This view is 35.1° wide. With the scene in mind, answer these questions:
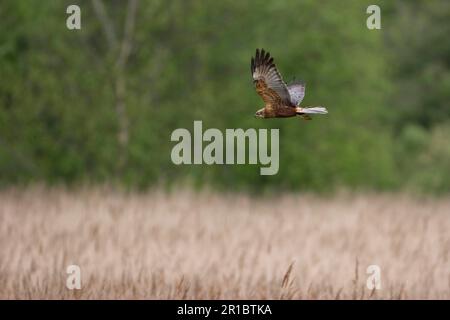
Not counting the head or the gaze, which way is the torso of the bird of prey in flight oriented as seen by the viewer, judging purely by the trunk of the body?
to the viewer's left

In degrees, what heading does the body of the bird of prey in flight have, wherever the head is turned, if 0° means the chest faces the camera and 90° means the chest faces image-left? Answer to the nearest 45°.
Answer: approximately 90°
